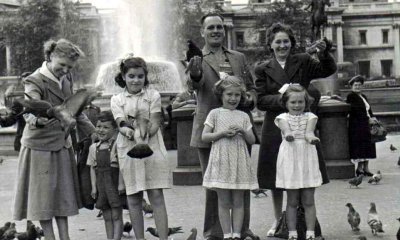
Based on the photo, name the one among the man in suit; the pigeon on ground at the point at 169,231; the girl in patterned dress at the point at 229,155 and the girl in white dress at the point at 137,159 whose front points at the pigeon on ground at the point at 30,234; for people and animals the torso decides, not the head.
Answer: the pigeon on ground at the point at 169,231

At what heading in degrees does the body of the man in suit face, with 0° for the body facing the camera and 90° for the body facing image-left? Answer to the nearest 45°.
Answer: approximately 0°

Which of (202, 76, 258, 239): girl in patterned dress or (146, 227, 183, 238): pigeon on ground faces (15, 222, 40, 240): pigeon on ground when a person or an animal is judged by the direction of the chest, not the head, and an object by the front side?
(146, 227, 183, 238): pigeon on ground

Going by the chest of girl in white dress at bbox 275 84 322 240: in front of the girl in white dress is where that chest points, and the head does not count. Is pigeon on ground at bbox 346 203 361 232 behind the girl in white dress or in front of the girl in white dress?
behind

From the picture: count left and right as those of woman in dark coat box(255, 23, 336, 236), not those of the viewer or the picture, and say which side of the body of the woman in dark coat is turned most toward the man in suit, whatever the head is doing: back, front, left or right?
right

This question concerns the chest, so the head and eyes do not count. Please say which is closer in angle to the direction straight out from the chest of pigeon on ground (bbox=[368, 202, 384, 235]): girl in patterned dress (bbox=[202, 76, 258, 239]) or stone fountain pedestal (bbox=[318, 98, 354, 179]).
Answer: the stone fountain pedestal

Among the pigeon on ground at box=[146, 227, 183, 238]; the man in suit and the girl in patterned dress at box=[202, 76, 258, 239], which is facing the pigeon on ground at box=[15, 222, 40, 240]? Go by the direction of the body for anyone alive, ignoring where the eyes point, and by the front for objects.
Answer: the pigeon on ground at box=[146, 227, 183, 238]

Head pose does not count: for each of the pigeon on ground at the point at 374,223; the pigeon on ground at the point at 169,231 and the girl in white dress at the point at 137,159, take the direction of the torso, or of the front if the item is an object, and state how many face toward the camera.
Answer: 1

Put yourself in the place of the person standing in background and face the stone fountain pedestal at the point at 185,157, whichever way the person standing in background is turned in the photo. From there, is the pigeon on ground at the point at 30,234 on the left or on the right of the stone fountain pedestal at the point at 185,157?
left

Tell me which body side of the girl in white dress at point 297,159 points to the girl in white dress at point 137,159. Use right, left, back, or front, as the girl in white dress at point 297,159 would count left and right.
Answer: right
